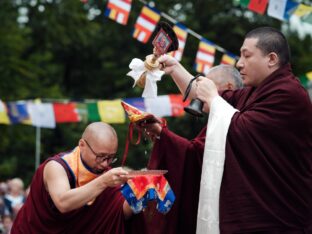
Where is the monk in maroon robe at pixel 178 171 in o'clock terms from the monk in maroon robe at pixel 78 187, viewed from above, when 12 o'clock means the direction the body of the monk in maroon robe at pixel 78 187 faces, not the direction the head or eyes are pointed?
the monk in maroon robe at pixel 178 171 is roughly at 11 o'clock from the monk in maroon robe at pixel 78 187.

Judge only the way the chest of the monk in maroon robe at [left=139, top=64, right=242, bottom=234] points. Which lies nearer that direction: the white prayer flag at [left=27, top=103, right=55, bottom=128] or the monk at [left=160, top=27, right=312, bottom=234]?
the white prayer flag

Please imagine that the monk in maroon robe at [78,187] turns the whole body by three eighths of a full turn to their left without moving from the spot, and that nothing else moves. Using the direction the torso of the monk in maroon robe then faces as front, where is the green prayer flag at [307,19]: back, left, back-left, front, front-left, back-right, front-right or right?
front-right

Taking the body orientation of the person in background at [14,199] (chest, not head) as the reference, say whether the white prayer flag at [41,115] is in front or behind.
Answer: behind

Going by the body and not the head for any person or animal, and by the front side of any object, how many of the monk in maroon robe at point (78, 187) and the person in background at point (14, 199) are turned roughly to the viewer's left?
0

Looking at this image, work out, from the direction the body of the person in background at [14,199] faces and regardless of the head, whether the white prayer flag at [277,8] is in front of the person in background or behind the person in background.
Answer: in front

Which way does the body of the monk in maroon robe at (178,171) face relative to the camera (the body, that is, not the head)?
to the viewer's left

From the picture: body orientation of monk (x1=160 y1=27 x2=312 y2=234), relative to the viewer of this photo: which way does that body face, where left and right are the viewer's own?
facing to the left of the viewer

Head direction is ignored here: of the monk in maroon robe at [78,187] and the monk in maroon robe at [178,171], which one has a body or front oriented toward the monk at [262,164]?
the monk in maroon robe at [78,187]

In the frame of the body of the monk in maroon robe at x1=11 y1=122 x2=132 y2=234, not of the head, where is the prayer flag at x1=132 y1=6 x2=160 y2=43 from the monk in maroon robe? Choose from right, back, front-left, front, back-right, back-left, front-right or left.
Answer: back-left

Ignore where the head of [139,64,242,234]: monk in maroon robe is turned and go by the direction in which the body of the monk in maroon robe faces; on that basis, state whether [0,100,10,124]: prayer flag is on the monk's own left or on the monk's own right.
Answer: on the monk's own right

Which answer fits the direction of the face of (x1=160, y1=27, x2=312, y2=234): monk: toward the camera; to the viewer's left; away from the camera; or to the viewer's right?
to the viewer's left
